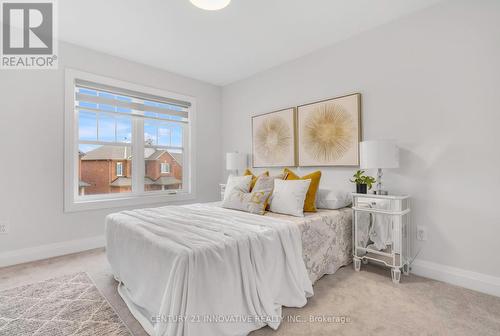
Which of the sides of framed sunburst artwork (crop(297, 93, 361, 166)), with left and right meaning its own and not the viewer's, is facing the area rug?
front

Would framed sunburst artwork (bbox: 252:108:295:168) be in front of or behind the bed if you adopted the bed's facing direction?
behind

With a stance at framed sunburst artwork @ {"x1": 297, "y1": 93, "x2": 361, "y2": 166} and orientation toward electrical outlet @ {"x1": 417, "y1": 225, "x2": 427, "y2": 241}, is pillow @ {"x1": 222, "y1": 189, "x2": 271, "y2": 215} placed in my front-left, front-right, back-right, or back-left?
back-right

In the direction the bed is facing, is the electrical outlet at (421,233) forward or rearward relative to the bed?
rearward

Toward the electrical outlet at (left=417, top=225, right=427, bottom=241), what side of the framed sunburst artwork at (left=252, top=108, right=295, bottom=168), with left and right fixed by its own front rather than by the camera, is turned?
left

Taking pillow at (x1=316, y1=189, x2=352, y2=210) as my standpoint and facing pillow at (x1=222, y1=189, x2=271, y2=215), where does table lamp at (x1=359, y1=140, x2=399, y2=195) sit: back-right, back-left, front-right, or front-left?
back-left

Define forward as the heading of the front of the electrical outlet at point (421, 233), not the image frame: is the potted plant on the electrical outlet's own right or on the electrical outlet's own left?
on the electrical outlet's own right

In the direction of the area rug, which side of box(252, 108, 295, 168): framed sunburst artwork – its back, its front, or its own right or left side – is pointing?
front

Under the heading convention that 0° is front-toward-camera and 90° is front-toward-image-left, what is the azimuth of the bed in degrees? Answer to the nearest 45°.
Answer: approximately 45°

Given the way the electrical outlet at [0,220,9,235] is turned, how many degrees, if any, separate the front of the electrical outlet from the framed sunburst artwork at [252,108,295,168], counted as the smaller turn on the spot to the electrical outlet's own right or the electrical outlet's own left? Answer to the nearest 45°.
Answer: approximately 45° to the electrical outlet's own left

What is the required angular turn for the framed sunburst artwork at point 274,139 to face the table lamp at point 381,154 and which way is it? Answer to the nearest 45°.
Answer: approximately 90° to its left

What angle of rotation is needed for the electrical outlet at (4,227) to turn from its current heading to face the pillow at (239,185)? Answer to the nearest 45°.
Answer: approximately 45° to its left

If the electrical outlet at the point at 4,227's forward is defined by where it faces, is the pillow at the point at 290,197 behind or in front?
in front
